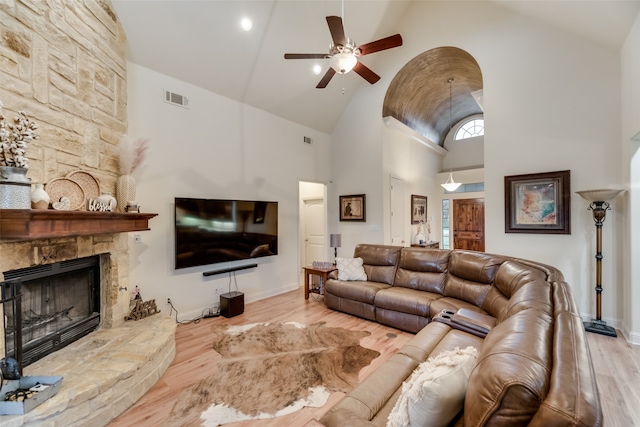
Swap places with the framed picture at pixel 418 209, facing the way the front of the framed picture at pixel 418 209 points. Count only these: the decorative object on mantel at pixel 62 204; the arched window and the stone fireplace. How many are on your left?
1

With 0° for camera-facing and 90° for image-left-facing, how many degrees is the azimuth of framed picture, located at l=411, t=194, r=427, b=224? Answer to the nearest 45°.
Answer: approximately 315°

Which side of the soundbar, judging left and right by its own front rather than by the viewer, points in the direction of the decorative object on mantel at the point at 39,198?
right

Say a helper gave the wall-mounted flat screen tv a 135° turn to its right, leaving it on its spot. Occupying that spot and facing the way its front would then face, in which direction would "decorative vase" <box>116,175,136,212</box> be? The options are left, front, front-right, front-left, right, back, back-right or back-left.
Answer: front-left

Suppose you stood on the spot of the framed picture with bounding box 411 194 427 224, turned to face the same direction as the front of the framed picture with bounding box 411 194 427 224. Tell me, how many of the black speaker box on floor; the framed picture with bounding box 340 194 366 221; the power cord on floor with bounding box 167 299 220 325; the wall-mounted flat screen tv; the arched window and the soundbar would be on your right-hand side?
5

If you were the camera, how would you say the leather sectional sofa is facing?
facing the viewer and to the left of the viewer

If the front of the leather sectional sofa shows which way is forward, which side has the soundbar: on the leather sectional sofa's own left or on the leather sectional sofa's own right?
on the leather sectional sofa's own right

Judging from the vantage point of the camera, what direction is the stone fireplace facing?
facing the viewer and to the right of the viewer

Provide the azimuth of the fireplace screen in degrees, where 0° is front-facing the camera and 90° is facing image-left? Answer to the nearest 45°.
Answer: approximately 315°
